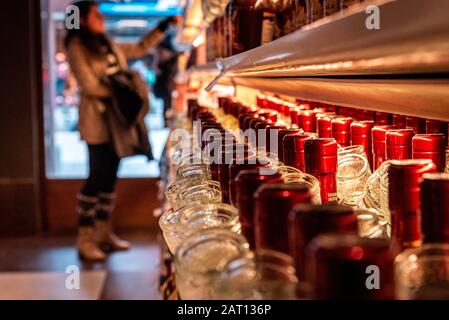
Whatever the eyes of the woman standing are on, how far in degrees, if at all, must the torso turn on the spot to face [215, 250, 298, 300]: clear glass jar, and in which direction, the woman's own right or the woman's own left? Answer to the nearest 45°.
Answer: approximately 90° to the woman's own right

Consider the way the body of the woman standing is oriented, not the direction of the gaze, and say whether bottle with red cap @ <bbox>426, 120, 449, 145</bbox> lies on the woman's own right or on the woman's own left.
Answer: on the woman's own right

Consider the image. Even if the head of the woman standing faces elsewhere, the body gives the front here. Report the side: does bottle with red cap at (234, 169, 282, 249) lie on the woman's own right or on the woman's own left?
on the woman's own right

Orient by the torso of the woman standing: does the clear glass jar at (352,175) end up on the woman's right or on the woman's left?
on the woman's right

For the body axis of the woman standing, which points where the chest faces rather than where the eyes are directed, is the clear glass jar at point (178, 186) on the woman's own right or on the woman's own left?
on the woman's own right

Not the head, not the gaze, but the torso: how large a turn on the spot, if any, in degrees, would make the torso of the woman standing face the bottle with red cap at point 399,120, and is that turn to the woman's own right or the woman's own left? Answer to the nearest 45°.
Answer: approximately 90° to the woman's own right

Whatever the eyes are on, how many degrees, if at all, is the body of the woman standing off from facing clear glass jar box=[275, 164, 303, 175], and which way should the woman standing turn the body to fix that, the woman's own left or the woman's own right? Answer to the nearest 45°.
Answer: approximately 90° to the woman's own right

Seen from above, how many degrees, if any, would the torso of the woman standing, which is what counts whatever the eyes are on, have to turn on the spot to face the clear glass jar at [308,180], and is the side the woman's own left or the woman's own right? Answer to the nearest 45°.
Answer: approximately 90° to the woman's own right
